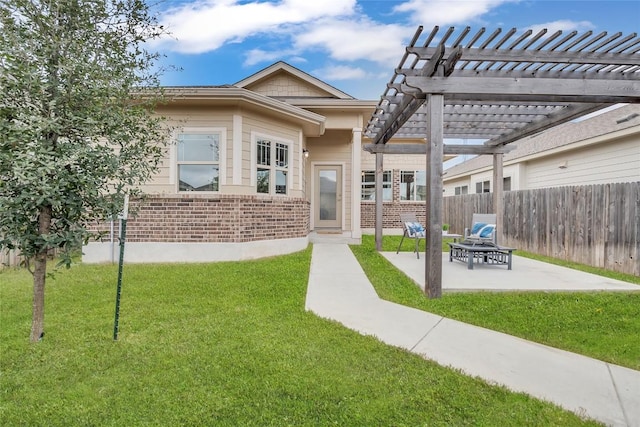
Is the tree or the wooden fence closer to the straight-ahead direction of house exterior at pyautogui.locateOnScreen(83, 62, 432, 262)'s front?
the tree

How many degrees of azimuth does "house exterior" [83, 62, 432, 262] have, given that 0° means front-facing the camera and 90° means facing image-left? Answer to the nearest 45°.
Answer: approximately 0°

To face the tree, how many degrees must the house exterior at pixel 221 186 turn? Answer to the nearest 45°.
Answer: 0° — it already faces it

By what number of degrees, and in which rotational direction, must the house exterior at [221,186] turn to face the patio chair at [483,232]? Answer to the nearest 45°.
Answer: approximately 90° to its left

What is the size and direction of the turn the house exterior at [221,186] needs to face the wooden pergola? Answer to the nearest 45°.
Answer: approximately 45° to its left

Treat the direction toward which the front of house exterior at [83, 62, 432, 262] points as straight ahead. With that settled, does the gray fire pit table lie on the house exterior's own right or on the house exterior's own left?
on the house exterior's own left

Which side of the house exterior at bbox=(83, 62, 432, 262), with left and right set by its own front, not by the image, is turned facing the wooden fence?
left

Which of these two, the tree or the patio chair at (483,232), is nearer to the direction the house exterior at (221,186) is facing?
the tree

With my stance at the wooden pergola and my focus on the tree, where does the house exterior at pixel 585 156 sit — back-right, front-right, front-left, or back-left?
back-right

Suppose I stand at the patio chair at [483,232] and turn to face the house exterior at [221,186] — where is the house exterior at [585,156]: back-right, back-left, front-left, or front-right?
back-right
